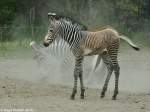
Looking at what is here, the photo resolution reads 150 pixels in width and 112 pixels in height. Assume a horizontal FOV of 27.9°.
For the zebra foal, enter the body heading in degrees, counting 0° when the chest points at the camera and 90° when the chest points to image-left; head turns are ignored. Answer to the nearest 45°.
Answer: approximately 90°
